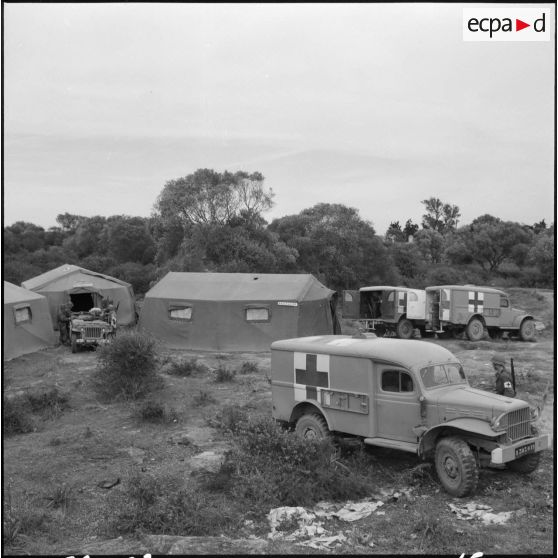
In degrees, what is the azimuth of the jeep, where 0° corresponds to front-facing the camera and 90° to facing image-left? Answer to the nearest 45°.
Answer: approximately 0°

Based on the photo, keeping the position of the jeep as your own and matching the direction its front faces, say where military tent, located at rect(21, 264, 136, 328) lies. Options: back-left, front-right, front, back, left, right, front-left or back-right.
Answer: back

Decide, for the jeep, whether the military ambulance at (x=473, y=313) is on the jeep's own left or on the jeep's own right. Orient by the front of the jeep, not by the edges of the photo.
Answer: on the jeep's own left

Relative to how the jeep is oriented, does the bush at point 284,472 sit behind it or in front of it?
in front

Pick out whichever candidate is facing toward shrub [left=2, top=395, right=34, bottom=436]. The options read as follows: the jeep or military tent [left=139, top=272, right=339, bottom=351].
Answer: the jeep

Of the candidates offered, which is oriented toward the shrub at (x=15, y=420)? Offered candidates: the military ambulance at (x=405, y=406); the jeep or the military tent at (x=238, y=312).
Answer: the jeep

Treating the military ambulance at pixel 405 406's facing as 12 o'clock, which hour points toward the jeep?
The jeep is roughly at 6 o'clock from the military ambulance.
